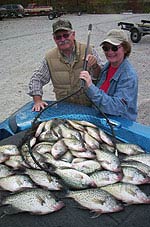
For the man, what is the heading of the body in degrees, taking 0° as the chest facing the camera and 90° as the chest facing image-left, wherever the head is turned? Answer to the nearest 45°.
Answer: approximately 0°

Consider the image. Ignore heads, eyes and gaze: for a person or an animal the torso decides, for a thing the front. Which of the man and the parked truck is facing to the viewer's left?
the parked truck

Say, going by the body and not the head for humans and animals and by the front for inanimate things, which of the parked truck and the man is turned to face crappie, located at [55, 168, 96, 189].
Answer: the man

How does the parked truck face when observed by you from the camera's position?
facing to the left of the viewer

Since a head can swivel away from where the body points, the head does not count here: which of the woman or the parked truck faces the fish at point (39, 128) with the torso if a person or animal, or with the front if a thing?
the woman
